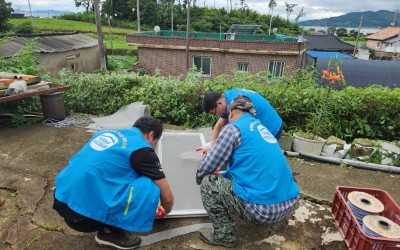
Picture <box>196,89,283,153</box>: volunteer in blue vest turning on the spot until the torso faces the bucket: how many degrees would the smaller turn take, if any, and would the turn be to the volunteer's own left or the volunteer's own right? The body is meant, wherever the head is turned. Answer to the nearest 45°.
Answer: approximately 45° to the volunteer's own right

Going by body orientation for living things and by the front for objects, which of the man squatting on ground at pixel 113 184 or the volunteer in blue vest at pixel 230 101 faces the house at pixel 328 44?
the man squatting on ground

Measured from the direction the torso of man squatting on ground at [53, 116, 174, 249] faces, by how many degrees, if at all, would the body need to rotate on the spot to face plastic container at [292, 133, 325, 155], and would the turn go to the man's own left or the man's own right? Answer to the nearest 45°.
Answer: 0° — they already face it

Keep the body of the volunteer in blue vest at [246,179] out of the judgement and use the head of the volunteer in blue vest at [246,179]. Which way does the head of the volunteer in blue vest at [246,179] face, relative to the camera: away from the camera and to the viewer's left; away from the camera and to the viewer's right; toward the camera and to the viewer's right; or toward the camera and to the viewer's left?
away from the camera and to the viewer's left

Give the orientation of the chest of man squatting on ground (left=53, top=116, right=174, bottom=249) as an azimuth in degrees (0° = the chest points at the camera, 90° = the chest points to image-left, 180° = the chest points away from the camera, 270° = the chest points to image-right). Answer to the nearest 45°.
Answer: approximately 225°

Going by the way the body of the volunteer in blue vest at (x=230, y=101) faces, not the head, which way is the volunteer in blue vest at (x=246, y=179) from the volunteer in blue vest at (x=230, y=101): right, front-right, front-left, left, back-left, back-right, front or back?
left

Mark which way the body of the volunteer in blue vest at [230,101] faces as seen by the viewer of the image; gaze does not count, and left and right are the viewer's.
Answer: facing to the left of the viewer

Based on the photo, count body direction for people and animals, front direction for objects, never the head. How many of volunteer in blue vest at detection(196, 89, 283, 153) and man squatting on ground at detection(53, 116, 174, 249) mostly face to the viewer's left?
1

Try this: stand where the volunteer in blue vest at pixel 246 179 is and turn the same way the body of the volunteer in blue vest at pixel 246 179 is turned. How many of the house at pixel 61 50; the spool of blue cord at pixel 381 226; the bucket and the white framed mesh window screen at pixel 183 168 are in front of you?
3

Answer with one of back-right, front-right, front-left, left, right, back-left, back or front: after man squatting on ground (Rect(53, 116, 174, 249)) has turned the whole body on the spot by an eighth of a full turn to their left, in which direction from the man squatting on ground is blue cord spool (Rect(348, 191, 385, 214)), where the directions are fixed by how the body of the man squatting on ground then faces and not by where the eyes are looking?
right

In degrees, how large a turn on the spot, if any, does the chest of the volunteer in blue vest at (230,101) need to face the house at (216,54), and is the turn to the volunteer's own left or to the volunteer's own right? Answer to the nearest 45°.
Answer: approximately 90° to the volunteer's own right

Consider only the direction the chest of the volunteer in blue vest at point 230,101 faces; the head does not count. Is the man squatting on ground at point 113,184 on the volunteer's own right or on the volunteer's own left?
on the volunteer's own left
